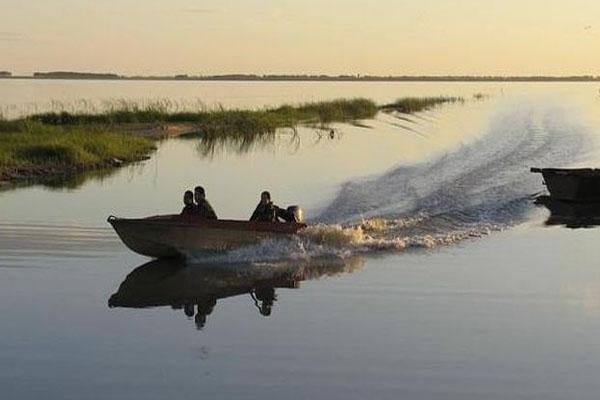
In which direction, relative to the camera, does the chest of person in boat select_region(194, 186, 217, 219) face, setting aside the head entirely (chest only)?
to the viewer's left

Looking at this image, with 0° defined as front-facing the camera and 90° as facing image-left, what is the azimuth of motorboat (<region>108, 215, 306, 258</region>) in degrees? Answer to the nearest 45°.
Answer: approximately 45°

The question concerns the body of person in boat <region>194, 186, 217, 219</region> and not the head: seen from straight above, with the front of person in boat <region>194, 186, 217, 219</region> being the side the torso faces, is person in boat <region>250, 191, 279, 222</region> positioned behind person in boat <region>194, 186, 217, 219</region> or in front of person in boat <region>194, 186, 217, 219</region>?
behind
